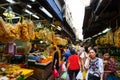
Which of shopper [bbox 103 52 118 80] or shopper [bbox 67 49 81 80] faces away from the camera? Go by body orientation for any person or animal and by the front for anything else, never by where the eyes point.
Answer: shopper [bbox 67 49 81 80]

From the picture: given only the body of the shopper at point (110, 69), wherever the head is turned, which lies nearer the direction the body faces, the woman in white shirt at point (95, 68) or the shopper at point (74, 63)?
the woman in white shirt

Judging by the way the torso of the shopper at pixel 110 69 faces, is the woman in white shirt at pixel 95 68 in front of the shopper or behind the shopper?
in front

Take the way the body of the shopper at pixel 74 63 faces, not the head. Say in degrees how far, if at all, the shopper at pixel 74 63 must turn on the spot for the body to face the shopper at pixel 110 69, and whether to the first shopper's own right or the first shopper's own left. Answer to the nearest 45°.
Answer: approximately 135° to the first shopper's own right

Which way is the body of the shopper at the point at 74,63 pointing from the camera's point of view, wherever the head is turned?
away from the camera

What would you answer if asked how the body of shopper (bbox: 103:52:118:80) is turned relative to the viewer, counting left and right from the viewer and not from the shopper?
facing the viewer and to the left of the viewer

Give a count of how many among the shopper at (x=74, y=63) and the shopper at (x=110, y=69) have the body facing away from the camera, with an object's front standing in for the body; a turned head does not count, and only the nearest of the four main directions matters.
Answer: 1
